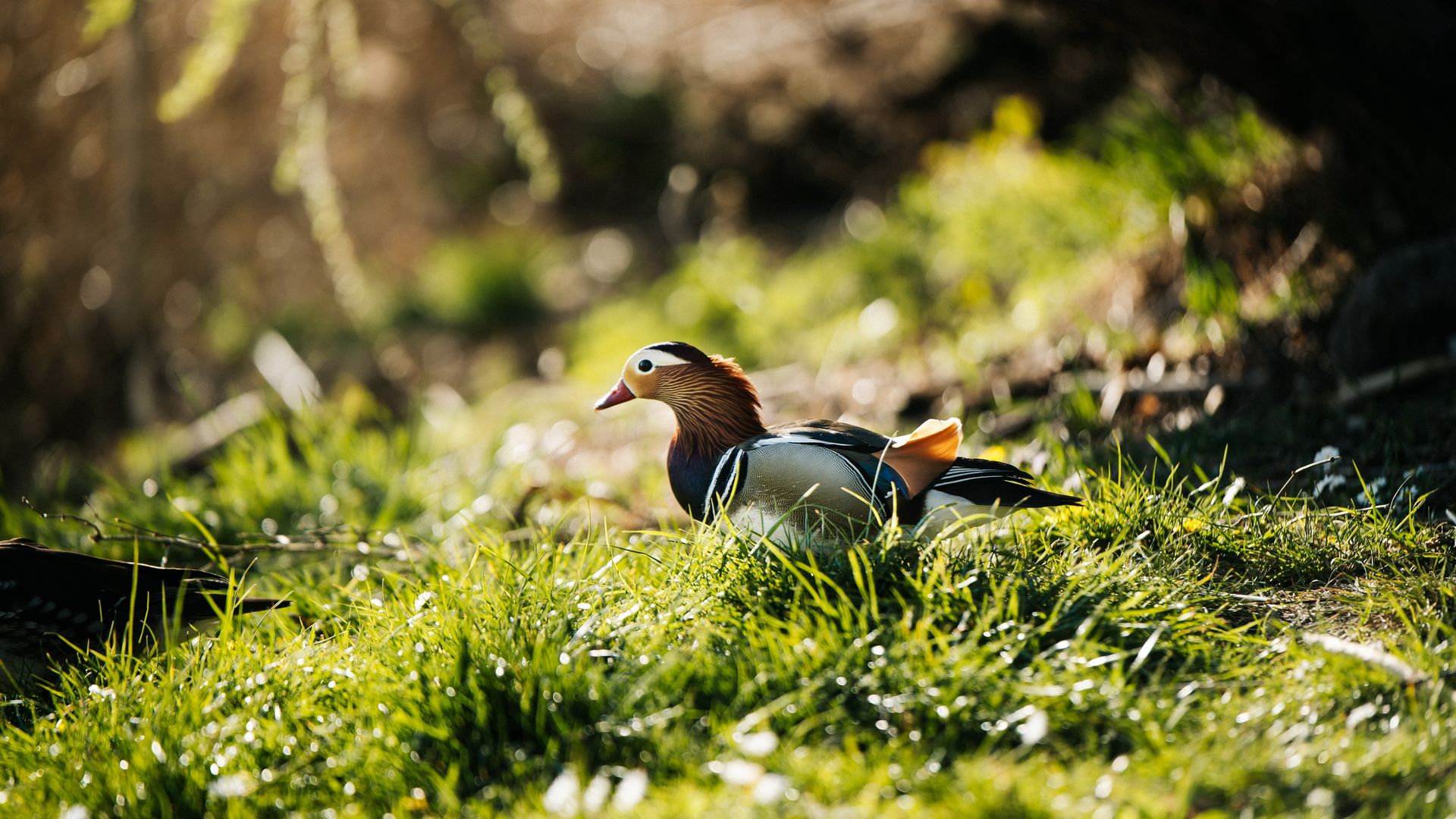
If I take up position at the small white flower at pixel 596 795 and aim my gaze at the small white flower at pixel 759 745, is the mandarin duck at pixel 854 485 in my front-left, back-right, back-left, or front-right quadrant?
front-left

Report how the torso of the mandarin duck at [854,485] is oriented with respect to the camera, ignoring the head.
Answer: to the viewer's left

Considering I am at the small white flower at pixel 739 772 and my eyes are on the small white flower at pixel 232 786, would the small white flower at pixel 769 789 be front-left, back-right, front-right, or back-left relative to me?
back-left

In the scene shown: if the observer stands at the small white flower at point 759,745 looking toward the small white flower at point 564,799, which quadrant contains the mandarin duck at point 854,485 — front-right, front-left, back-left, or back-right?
back-right
